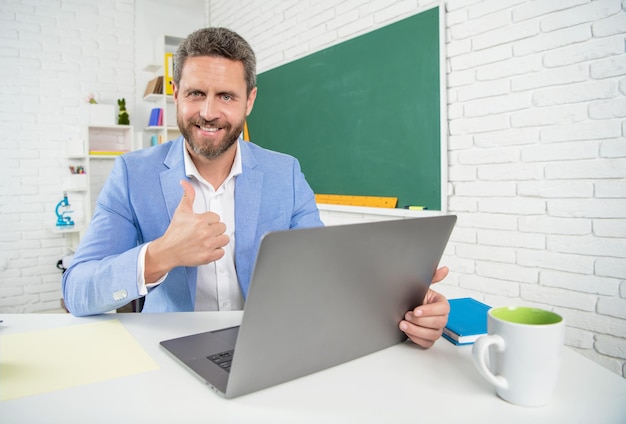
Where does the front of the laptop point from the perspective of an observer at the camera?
facing away from the viewer and to the left of the viewer

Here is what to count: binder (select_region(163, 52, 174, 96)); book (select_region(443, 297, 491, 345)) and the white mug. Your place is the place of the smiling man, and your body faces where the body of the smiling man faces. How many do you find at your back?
1

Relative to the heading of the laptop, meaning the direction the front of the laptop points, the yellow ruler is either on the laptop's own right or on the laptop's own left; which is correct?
on the laptop's own right

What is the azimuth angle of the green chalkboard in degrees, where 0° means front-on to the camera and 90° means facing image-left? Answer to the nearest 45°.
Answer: approximately 45°

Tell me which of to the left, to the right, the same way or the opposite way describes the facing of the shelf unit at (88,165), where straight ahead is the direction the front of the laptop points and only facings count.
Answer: the opposite way

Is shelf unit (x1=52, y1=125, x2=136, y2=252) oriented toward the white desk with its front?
yes

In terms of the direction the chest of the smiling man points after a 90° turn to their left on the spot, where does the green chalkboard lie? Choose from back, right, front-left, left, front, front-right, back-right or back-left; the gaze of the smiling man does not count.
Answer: front-left

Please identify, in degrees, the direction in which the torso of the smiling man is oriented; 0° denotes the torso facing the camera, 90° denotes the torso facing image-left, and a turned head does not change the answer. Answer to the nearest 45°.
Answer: approximately 0°

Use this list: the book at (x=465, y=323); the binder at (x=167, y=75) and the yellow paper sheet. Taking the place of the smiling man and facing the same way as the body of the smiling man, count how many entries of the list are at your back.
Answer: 1
